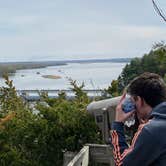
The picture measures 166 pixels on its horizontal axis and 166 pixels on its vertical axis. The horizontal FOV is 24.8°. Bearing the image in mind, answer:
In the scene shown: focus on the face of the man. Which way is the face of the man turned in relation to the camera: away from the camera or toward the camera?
away from the camera

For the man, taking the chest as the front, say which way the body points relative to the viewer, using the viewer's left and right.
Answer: facing away from the viewer and to the left of the viewer

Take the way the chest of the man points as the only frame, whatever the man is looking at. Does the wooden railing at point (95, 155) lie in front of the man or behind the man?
in front
